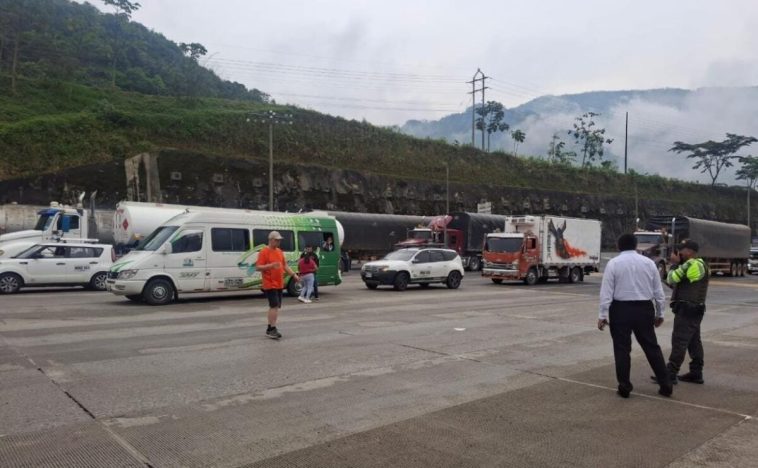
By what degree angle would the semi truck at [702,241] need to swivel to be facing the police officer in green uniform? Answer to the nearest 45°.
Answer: approximately 45° to its left

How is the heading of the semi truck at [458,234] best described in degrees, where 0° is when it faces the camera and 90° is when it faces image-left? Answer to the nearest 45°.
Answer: approximately 45°

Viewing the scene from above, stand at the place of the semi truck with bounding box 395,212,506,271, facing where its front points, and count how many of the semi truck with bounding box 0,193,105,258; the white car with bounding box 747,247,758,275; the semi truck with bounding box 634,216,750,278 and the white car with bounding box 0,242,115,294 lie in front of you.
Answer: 2

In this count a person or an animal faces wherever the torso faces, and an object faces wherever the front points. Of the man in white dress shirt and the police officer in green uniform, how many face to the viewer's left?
1

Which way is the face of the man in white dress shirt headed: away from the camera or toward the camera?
away from the camera

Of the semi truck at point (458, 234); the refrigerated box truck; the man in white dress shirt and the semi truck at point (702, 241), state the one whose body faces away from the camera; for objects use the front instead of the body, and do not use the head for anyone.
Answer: the man in white dress shirt

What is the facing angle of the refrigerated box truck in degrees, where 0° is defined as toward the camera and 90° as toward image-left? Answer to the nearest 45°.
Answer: approximately 45°

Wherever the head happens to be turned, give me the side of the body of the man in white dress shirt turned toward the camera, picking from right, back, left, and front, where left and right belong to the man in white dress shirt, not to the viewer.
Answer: back

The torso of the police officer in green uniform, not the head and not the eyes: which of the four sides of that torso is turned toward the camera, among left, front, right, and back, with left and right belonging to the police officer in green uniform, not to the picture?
left

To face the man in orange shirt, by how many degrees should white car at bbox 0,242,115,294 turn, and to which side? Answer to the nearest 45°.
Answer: approximately 90° to its left

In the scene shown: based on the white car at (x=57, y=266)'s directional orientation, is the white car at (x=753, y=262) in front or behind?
behind

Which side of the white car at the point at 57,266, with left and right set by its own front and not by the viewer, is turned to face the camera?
left

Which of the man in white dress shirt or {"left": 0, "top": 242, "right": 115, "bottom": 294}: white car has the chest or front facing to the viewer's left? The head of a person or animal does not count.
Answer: the white car
